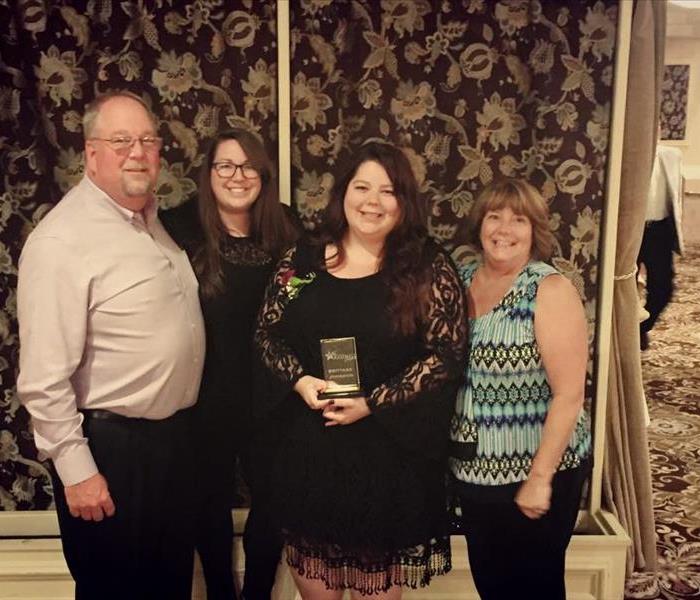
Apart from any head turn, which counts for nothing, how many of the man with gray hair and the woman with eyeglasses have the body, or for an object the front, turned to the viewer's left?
0

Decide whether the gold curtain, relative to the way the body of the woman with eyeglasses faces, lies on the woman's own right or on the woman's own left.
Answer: on the woman's own left

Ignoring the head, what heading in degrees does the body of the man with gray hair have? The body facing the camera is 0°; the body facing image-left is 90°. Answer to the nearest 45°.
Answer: approximately 315°

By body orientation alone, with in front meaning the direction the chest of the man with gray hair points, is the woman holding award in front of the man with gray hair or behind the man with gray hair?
in front

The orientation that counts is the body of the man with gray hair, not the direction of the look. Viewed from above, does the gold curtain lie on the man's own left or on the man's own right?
on the man's own left

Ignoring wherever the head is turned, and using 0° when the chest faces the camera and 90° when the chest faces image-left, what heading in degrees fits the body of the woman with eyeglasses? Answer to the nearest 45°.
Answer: approximately 0°
